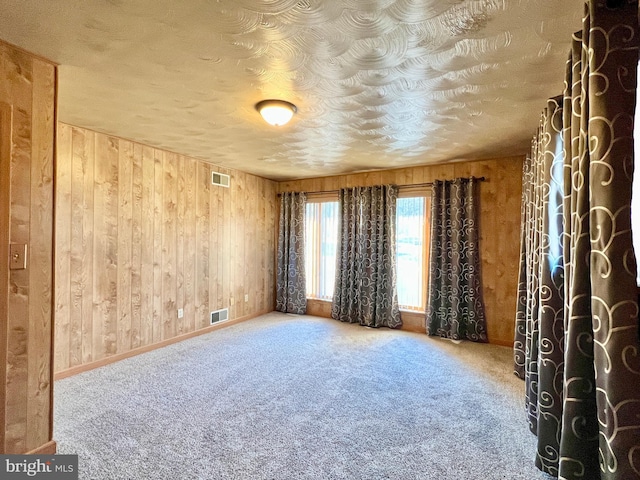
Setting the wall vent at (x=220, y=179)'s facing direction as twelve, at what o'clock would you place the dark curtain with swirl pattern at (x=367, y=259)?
The dark curtain with swirl pattern is roughly at 11 o'clock from the wall vent.

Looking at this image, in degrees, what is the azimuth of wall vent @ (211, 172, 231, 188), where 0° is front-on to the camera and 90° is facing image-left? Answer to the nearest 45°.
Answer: approximately 315°

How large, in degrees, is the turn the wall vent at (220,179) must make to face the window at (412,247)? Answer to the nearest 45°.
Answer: approximately 45° to its left

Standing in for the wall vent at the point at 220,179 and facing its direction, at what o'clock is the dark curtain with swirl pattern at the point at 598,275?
The dark curtain with swirl pattern is roughly at 1 o'clock from the wall vent.

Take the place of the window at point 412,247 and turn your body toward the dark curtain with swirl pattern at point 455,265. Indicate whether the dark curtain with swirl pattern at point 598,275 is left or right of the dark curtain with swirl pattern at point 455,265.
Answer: right

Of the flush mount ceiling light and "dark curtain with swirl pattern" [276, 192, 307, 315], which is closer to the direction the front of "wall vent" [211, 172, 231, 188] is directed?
the flush mount ceiling light

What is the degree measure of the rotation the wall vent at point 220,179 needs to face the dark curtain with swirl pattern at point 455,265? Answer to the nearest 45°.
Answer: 0° — it already faces it

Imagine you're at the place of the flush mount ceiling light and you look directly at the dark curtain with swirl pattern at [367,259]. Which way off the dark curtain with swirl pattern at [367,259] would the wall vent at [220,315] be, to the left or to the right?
left

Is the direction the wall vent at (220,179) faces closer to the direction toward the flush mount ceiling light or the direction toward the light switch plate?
the flush mount ceiling light

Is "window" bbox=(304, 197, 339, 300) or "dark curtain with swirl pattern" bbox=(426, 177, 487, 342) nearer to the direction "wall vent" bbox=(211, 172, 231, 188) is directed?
the dark curtain with swirl pattern

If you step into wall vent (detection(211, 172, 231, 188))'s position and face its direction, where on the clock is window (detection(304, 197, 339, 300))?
The window is roughly at 10 o'clock from the wall vent.

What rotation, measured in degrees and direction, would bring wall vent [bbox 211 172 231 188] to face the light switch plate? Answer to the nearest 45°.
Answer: approximately 45° to its right
